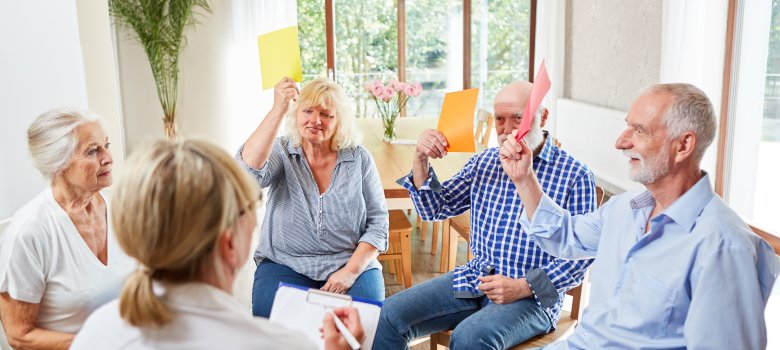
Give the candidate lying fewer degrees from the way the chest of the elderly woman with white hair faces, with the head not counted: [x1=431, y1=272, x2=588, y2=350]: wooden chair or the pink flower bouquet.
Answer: the wooden chair

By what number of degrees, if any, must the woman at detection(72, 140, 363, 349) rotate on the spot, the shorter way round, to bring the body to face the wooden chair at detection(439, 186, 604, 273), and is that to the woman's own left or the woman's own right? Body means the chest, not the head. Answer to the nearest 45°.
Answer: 0° — they already face it

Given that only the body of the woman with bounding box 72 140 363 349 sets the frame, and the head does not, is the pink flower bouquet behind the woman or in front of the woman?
in front

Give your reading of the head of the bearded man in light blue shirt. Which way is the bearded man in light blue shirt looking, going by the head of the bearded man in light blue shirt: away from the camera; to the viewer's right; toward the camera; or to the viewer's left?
to the viewer's left

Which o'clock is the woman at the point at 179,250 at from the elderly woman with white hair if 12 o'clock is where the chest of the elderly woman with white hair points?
The woman is roughly at 1 o'clock from the elderly woman with white hair.

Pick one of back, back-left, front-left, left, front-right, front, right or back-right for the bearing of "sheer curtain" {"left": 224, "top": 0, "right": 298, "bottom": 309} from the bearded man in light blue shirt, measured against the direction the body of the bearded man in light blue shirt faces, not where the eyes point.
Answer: right

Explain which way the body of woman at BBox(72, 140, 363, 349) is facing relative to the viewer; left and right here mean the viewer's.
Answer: facing away from the viewer and to the right of the viewer

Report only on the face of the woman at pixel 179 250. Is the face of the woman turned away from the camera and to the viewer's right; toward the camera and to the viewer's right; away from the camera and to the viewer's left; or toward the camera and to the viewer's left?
away from the camera and to the viewer's right

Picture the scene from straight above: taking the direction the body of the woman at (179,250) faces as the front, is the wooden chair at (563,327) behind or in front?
in front

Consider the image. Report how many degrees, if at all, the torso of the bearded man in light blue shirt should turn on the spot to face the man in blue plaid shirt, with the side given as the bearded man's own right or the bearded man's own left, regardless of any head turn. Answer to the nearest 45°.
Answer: approximately 90° to the bearded man's own right

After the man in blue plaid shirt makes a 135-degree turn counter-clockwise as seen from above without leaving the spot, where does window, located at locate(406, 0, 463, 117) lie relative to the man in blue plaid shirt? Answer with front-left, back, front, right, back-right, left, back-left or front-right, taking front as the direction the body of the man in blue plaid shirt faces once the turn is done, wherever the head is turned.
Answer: left

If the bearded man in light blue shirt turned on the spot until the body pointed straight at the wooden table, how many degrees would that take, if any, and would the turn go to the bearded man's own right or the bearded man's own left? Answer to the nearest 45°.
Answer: approximately 90° to the bearded man's own right

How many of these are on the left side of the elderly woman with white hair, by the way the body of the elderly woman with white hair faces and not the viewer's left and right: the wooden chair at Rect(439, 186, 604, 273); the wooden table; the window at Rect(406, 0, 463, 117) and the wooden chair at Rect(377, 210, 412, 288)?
4

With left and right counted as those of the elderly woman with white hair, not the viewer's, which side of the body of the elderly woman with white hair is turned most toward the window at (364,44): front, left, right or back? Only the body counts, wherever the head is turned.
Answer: left

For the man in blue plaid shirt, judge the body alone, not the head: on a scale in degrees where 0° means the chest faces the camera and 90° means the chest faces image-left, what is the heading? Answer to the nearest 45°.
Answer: approximately 45°

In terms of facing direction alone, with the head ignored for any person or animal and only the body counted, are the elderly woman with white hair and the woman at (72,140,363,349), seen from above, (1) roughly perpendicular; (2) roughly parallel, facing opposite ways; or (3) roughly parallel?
roughly perpendicular

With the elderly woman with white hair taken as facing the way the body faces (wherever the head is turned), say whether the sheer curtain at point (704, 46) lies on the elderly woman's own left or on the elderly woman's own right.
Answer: on the elderly woman's own left

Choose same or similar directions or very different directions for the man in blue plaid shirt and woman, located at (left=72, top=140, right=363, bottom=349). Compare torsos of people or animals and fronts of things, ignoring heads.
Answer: very different directions
